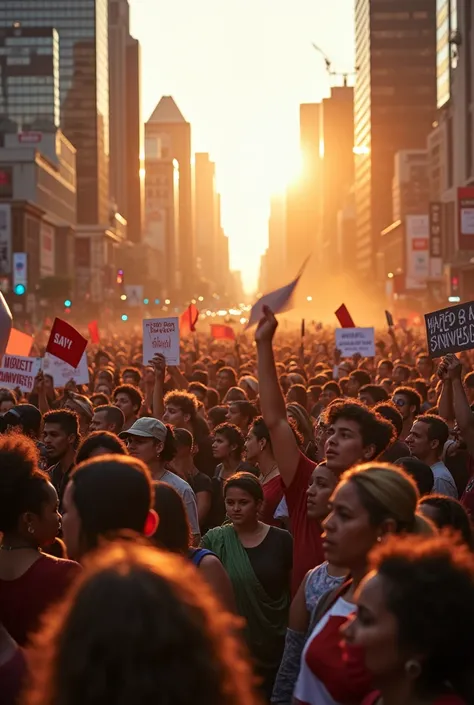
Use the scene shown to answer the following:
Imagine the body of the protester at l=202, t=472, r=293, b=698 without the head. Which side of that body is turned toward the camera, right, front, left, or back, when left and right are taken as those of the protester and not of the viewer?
front

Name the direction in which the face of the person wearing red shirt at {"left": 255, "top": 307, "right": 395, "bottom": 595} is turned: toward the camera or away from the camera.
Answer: toward the camera

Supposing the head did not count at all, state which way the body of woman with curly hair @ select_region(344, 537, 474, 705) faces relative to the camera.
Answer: to the viewer's left

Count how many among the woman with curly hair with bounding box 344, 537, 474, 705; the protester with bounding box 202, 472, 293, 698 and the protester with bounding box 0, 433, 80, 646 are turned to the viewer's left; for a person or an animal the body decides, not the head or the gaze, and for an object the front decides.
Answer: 1

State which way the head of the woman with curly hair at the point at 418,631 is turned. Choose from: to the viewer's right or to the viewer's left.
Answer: to the viewer's left

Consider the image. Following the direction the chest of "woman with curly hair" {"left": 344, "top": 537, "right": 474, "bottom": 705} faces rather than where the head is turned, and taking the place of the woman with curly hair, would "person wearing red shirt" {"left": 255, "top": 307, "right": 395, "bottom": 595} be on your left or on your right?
on your right

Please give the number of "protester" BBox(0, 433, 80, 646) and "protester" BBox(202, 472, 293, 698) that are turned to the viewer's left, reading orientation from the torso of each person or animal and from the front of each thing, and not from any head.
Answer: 0

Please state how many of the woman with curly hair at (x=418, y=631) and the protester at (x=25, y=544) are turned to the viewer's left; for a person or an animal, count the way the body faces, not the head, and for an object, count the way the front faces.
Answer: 1

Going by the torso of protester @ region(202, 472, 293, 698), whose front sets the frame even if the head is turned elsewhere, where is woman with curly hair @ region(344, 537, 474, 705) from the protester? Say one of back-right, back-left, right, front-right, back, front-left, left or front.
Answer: front

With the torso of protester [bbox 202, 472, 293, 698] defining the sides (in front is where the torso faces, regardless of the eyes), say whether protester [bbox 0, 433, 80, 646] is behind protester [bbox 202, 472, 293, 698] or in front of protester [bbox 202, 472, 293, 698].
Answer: in front

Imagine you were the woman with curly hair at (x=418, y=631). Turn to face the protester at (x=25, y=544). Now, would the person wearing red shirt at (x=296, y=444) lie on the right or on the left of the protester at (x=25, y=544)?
right

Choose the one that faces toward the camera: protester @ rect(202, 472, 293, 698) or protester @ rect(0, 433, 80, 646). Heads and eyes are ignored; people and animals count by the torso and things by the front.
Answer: protester @ rect(202, 472, 293, 698)
